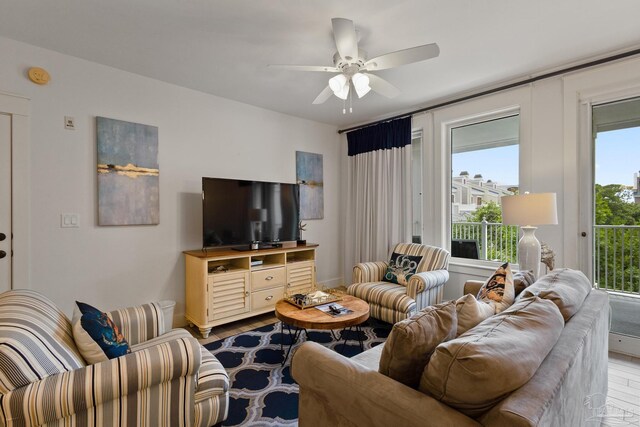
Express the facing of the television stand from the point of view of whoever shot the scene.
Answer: facing the viewer and to the right of the viewer

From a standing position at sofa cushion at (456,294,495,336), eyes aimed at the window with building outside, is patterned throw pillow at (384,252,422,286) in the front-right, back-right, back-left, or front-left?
front-left

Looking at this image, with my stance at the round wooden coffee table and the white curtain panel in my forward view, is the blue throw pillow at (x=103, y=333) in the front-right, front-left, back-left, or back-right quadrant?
back-left

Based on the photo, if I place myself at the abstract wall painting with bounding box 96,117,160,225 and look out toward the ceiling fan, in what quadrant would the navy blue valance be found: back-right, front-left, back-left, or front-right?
front-left

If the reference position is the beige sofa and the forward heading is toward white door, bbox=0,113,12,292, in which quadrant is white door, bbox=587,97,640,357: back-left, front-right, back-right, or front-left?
back-right

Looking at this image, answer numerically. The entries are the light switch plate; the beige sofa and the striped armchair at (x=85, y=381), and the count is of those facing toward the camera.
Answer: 1

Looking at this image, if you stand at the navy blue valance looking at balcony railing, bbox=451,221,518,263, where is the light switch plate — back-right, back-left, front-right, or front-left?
back-right

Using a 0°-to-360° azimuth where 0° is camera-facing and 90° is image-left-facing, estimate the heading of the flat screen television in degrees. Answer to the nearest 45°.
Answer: approximately 315°

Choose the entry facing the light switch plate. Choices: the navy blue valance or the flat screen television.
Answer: the navy blue valance
